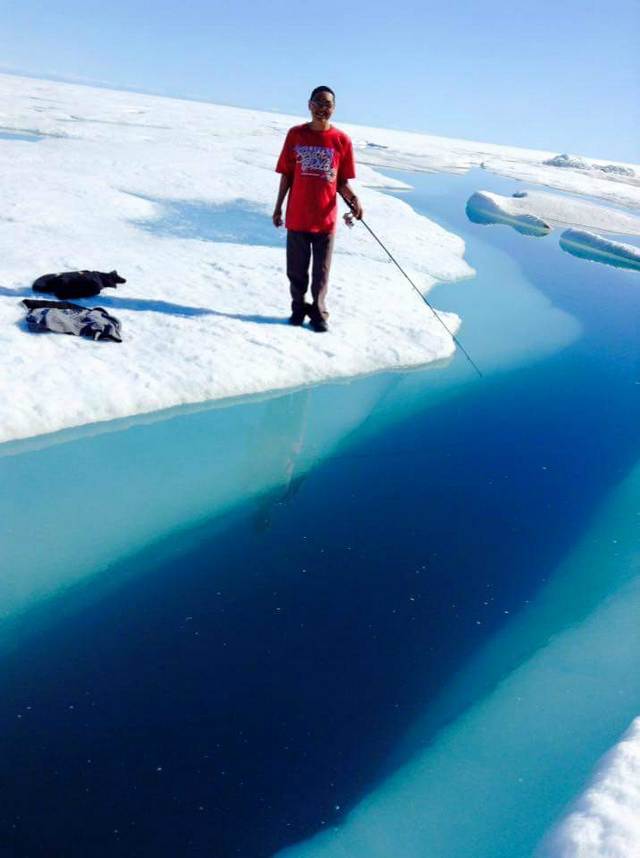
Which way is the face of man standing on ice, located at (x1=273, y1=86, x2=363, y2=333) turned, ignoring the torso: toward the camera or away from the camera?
toward the camera

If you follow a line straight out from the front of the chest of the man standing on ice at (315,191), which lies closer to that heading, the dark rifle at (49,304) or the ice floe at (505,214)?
the dark rifle

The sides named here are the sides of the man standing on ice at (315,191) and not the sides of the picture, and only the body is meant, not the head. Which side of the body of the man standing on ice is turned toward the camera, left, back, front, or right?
front

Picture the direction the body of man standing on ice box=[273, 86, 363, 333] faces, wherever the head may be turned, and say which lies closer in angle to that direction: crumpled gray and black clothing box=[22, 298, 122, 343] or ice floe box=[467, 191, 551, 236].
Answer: the crumpled gray and black clothing

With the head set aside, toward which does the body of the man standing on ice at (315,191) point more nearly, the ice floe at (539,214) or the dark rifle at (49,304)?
the dark rifle

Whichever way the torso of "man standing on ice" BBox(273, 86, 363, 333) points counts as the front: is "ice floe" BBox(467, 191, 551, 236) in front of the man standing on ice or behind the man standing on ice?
behind

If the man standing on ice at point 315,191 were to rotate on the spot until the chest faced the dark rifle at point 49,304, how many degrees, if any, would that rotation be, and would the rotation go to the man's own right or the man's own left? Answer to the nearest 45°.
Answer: approximately 90° to the man's own right

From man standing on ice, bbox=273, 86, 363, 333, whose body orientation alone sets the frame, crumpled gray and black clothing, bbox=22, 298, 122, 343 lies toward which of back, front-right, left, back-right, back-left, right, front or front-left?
front-right
